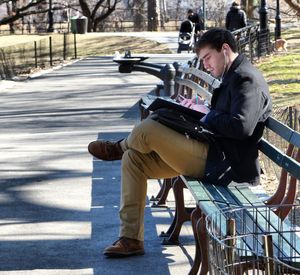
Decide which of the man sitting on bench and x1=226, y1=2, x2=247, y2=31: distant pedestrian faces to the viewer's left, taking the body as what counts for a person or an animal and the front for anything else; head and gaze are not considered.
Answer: the man sitting on bench

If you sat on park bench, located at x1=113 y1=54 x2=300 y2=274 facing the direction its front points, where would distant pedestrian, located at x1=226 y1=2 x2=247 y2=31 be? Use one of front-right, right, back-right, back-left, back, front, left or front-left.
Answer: back-right

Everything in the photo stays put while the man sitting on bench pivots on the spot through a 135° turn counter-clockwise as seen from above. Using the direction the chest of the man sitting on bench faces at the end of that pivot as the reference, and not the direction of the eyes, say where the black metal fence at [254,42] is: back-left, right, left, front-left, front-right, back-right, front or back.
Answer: back-left

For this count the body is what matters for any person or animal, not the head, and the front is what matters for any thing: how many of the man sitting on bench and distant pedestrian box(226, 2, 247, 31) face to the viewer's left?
1

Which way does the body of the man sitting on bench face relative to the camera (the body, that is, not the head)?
to the viewer's left

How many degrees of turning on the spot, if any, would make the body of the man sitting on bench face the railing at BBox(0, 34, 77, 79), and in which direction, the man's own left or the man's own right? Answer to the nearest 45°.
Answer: approximately 90° to the man's own right

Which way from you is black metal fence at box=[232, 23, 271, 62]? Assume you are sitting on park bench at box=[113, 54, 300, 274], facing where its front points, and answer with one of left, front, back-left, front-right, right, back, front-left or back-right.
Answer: back-right

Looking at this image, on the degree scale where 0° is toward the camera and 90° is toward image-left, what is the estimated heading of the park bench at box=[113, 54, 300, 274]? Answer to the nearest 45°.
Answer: approximately 45°
